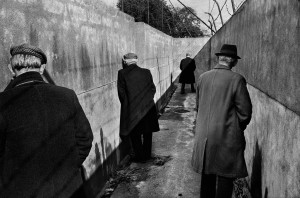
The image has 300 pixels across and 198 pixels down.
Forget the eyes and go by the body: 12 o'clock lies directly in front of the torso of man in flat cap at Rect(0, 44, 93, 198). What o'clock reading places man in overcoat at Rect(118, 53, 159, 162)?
The man in overcoat is roughly at 1 o'clock from the man in flat cap.

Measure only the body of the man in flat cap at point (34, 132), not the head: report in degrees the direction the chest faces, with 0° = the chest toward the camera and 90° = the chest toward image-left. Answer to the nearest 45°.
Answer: approximately 180°

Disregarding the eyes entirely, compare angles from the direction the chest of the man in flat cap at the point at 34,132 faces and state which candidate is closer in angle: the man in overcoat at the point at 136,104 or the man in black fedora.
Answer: the man in overcoat

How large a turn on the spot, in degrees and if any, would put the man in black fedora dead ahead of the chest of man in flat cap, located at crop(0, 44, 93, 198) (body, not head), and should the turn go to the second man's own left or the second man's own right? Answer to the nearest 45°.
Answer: approximately 90° to the second man's own right
